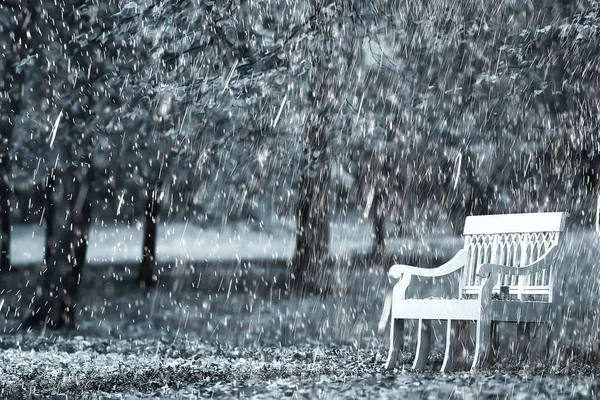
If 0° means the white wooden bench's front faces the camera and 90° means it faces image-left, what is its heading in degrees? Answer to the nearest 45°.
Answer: approximately 45°

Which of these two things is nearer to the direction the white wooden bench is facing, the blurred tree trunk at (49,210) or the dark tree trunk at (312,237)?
the blurred tree trunk

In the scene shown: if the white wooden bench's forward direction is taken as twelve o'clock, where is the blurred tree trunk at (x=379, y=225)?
The blurred tree trunk is roughly at 4 o'clock from the white wooden bench.

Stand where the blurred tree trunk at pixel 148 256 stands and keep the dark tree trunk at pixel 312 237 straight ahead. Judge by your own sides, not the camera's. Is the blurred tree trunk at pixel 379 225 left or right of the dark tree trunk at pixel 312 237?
left

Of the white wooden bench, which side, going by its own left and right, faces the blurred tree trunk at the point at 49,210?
right

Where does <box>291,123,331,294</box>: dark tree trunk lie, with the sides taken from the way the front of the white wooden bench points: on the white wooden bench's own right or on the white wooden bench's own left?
on the white wooden bench's own right
